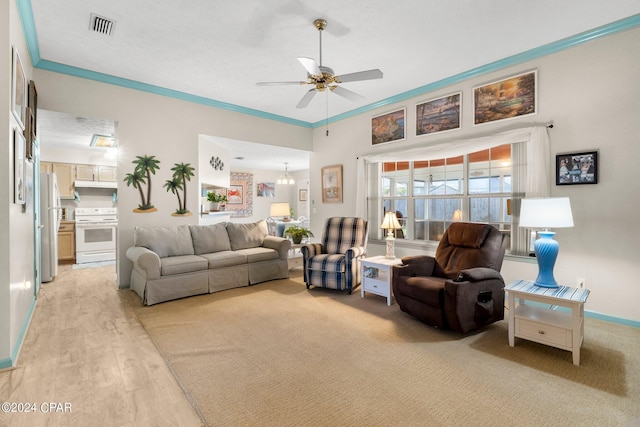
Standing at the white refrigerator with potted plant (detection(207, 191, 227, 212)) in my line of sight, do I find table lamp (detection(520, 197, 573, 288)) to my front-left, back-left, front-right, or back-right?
front-right

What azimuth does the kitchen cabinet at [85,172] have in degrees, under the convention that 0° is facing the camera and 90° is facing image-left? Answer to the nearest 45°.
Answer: approximately 0°

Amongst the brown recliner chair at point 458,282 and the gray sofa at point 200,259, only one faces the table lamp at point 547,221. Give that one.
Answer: the gray sofa

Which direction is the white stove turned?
toward the camera

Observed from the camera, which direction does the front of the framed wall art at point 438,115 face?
facing the viewer and to the left of the viewer

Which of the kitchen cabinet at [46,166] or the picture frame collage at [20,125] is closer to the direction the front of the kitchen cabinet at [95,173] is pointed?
the picture frame collage

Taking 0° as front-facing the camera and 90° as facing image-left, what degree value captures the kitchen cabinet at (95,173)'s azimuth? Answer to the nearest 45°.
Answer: approximately 0°

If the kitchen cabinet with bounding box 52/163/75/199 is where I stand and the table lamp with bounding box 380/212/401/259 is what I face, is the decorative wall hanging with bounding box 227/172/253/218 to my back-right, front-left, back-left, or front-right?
front-left

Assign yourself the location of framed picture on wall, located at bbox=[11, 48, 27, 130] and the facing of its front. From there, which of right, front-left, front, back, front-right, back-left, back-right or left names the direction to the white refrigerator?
left

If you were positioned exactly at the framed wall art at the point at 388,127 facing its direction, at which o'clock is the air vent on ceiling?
The air vent on ceiling is roughly at 12 o'clock from the framed wall art.

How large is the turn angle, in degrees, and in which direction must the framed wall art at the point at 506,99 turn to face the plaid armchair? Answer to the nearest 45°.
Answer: approximately 45° to its right

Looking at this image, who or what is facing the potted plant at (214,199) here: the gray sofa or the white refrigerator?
the white refrigerator

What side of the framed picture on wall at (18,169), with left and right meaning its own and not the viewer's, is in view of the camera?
right

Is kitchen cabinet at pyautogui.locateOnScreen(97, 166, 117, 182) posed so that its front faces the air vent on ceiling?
yes

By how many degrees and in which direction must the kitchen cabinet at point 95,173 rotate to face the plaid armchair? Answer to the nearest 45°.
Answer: approximately 45° to its left

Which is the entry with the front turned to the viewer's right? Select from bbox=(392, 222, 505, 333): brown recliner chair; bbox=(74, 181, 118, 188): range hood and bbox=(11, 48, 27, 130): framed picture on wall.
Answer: the framed picture on wall

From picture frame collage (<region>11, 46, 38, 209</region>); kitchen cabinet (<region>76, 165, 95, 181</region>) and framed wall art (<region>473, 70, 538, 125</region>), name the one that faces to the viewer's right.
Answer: the picture frame collage

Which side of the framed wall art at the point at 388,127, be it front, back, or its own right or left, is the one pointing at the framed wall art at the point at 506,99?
left
